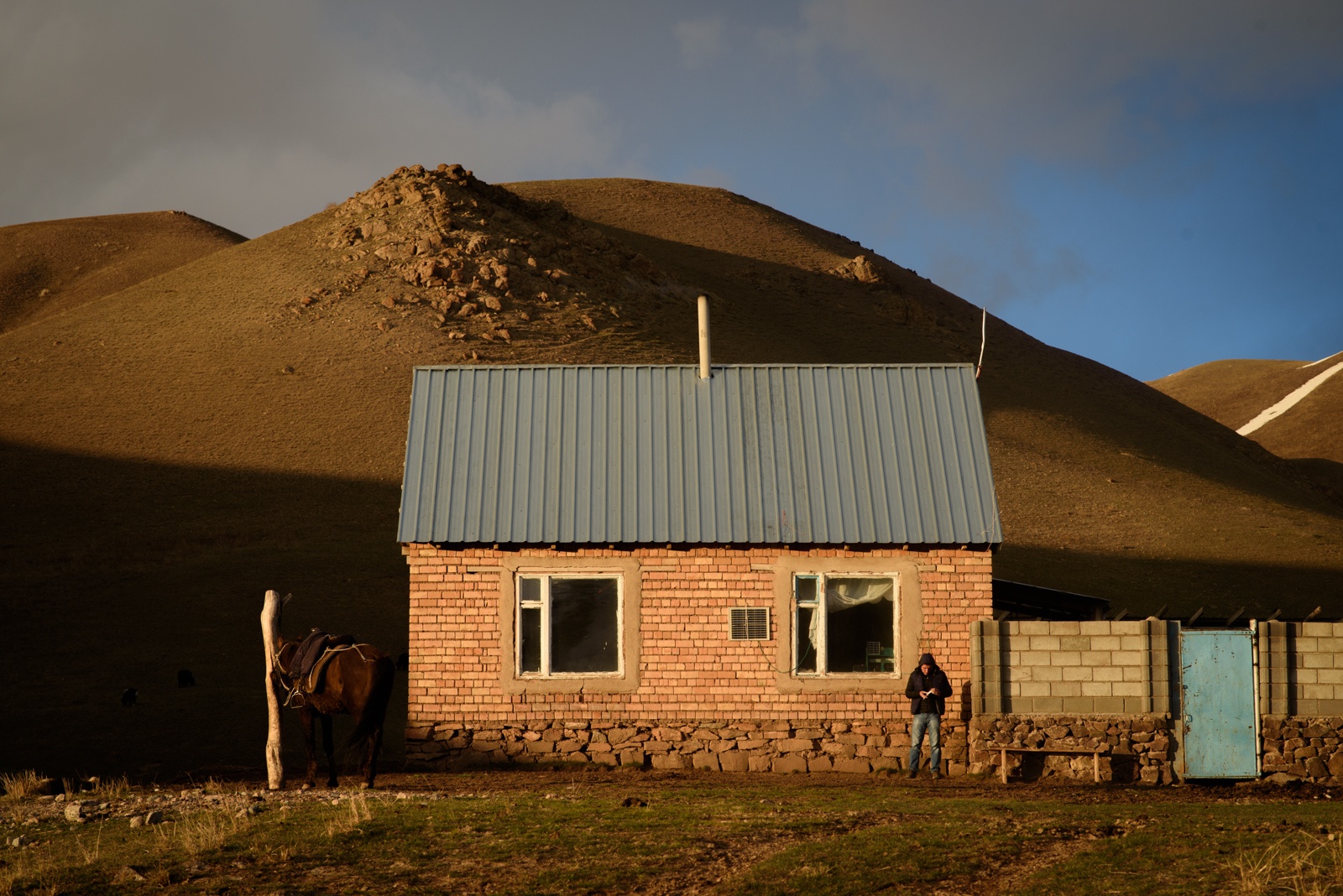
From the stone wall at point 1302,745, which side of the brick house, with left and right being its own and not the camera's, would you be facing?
left

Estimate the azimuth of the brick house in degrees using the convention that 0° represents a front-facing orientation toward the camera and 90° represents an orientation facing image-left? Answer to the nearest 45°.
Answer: approximately 0°

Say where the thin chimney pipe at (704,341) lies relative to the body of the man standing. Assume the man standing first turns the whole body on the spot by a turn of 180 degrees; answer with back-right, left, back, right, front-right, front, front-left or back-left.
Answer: front-left

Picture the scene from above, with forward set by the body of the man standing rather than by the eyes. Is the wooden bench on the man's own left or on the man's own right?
on the man's own left

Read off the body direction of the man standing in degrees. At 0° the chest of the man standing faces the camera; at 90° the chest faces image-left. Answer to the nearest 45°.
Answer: approximately 0°

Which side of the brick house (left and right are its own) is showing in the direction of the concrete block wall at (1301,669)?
left

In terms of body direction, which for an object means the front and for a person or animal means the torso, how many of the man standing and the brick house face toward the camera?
2
